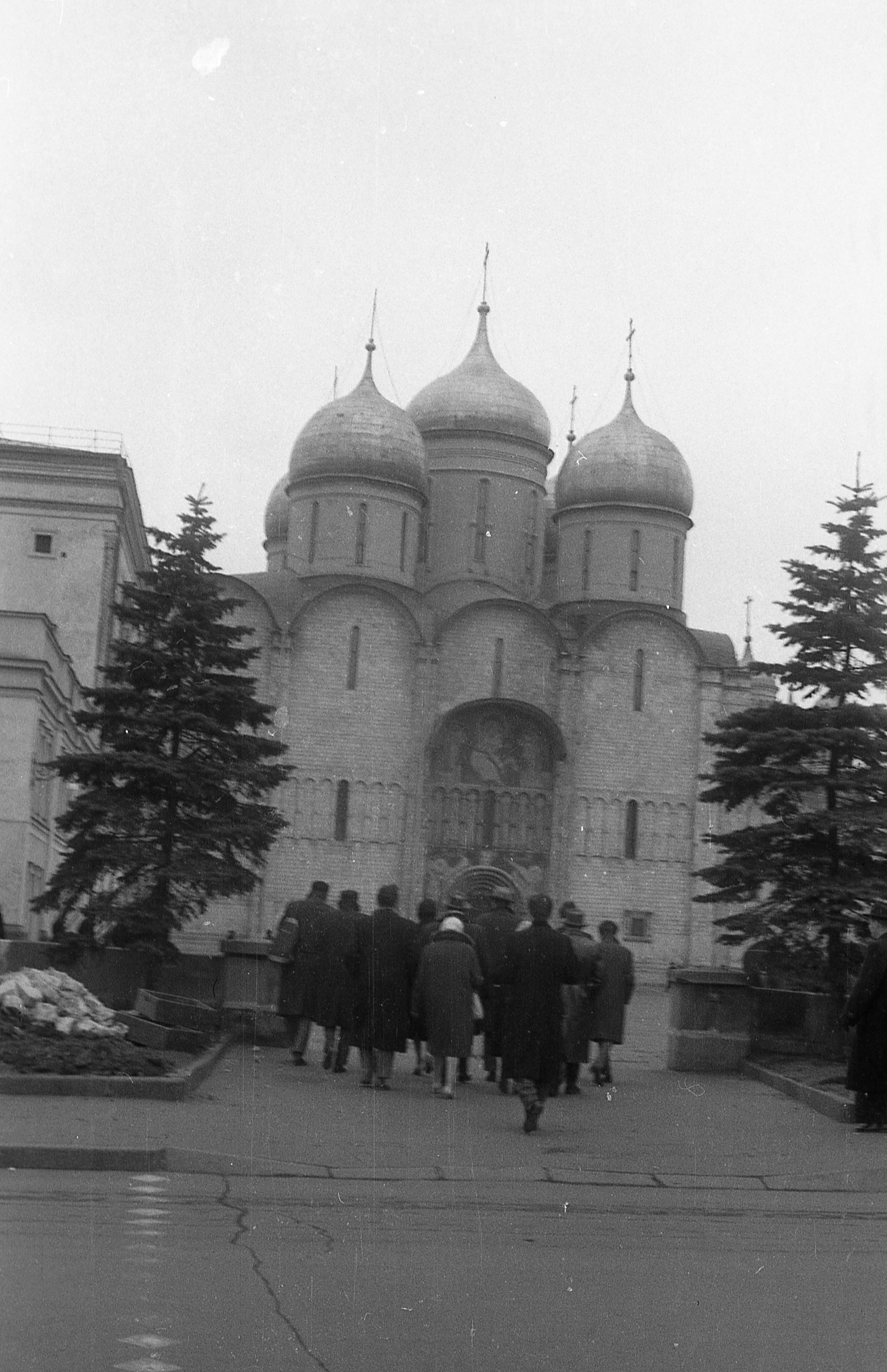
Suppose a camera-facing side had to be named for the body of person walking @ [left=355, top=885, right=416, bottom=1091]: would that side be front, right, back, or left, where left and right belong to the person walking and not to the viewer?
back

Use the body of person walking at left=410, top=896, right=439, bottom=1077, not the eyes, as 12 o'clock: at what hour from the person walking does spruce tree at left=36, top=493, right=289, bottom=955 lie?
The spruce tree is roughly at 11 o'clock from the person walking.

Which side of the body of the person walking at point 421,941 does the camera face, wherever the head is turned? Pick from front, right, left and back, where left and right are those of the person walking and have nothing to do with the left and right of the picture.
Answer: back

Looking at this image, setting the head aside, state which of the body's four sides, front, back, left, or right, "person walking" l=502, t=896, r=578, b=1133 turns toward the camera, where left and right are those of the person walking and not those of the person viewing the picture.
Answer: back

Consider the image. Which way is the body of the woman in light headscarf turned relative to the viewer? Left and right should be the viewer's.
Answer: facing away from the viewer

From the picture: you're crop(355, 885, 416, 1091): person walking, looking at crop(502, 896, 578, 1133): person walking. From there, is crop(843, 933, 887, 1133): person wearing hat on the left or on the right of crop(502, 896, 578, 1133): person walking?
left

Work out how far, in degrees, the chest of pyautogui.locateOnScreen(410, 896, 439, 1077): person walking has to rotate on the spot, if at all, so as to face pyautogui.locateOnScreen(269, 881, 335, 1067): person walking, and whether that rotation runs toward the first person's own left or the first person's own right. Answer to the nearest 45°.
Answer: approximately 45° to the first person's own left

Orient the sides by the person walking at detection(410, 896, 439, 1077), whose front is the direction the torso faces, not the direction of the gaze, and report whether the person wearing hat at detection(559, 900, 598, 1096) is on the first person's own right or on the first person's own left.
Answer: on the first person's own right

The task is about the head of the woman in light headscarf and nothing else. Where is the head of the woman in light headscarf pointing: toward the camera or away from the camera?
away from the camera

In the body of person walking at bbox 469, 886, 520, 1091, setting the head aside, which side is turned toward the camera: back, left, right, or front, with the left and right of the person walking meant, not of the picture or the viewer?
back

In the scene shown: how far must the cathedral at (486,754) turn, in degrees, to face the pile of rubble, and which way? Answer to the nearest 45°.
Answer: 0° — it already faces it
